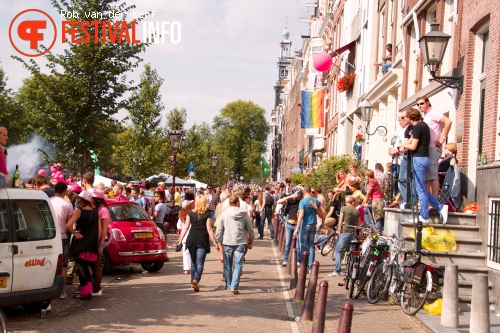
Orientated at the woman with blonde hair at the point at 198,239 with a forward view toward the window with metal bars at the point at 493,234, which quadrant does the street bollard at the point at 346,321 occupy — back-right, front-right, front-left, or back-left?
front-right

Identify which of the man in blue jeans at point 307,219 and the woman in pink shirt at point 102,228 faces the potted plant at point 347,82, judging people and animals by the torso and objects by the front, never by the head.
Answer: the man in blue jeans

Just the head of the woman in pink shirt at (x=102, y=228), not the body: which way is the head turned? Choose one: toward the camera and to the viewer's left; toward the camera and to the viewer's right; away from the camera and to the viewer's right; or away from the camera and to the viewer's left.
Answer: away from the camera and to the viewer's left

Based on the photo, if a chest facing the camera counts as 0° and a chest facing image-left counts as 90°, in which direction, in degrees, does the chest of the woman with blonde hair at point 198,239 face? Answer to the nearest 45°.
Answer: approximately 180°

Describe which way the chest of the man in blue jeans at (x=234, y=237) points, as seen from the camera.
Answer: away from the camera
